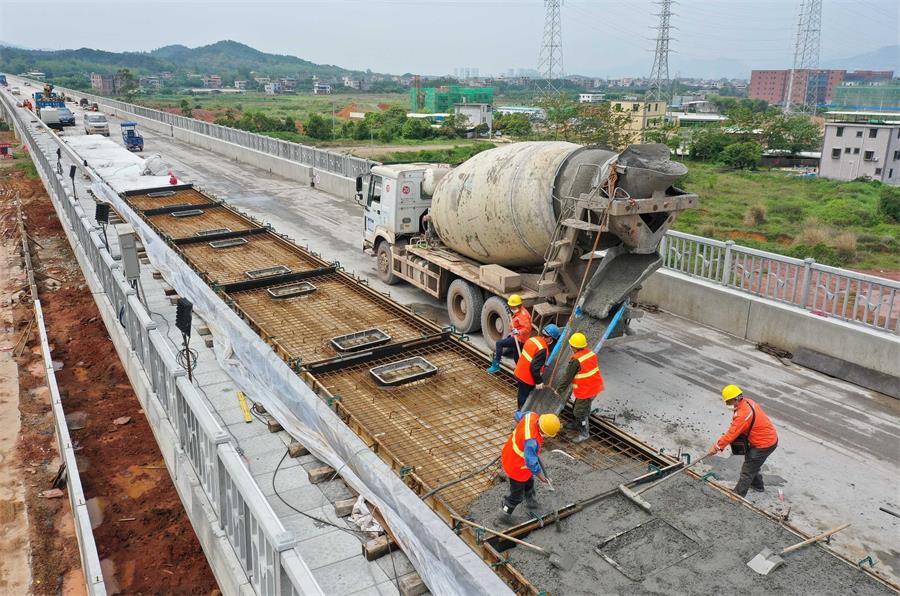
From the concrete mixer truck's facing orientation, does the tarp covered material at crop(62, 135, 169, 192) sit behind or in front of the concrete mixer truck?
in front

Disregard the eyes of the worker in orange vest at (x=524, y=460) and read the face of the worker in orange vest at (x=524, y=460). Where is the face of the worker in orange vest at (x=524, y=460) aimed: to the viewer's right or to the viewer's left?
to the viewer's right

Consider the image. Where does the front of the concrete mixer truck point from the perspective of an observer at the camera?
facing away from the viewer and to the left of the viewer

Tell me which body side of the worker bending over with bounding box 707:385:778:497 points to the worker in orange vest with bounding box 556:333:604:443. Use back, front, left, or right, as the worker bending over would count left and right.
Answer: front

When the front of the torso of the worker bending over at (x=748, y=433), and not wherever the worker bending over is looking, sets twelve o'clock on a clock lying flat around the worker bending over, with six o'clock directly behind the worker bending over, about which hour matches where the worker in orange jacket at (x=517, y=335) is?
The worker in orange jacket is roughly at 1 o'clock from the worker bending over.

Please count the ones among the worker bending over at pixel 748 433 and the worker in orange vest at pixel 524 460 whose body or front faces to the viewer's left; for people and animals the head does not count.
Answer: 1

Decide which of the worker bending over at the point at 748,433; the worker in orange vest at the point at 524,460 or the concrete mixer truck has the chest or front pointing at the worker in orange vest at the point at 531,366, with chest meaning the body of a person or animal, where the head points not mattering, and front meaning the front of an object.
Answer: the worker bending over

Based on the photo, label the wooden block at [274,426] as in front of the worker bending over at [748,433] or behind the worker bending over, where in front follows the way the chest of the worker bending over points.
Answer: in front

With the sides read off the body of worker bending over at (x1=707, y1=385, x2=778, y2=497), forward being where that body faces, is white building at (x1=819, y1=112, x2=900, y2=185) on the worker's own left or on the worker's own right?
on the worker's own right

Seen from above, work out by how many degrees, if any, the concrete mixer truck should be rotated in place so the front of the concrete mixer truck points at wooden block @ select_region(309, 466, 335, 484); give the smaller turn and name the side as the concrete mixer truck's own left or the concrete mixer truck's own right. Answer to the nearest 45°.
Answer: approximately 90° to the concrete mixer truck's own left

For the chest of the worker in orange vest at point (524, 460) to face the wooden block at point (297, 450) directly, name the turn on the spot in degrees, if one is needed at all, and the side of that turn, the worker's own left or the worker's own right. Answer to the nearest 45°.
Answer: approximately 135° to the worker's own left

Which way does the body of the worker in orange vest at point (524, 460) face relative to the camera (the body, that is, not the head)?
to the viewer's right

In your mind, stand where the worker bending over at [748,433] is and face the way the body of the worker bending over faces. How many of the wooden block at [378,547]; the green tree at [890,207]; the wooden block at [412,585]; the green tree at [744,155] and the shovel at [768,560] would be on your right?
2

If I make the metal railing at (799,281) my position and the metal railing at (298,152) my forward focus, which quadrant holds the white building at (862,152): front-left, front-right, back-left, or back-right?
front-right

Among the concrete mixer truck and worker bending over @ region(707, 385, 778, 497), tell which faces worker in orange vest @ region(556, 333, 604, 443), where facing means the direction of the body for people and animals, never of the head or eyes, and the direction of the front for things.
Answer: the worker bending over

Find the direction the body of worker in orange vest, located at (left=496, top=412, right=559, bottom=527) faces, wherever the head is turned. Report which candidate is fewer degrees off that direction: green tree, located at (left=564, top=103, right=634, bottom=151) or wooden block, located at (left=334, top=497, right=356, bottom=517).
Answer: the green tree

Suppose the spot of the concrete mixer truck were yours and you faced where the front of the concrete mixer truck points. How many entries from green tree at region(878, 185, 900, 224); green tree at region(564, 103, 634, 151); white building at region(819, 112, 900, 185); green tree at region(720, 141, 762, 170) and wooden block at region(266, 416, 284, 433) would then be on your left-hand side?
1

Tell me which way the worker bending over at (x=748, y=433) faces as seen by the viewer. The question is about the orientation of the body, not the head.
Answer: to the viewer's left

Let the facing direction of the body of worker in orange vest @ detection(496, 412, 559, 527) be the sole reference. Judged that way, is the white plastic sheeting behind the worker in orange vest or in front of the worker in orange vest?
behind
